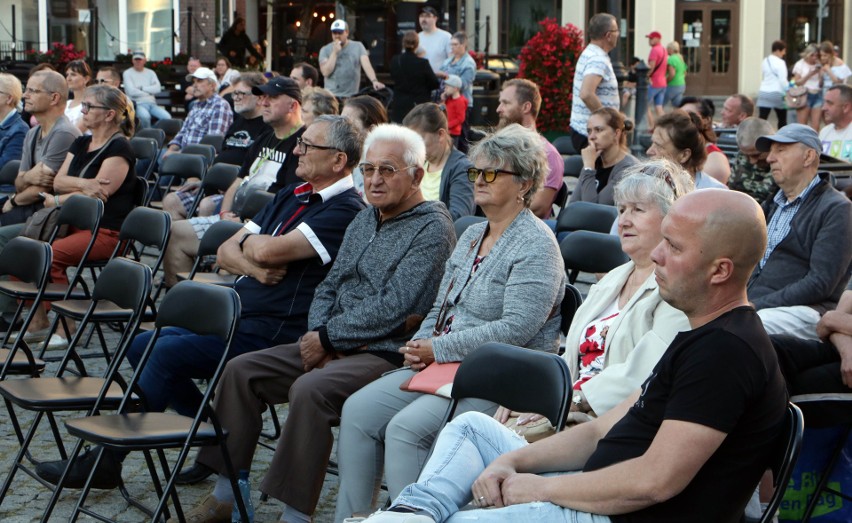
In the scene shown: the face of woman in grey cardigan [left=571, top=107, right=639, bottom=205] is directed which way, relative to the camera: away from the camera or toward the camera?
toward the camera

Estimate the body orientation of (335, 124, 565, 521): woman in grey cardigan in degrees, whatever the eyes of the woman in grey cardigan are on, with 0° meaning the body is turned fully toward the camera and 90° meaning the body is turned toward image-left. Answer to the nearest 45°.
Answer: approximately 45°

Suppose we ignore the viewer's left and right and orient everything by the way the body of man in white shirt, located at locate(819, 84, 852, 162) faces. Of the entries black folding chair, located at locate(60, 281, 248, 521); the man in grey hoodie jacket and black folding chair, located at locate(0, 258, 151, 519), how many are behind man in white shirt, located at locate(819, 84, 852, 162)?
0

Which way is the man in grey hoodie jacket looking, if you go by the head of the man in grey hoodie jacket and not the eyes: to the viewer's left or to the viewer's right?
to the viewer's left

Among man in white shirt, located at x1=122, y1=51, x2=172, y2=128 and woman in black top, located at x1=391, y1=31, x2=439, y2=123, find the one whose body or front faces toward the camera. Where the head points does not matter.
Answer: the man in white shirt

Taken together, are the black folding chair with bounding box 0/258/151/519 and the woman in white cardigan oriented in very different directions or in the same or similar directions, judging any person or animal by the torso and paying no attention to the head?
same or similar directions

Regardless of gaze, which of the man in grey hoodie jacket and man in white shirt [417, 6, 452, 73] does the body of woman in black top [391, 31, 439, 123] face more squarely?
the man in white shirt

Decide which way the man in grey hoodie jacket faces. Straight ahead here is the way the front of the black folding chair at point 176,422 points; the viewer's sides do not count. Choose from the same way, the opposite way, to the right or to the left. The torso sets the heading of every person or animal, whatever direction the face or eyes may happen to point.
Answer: the same way

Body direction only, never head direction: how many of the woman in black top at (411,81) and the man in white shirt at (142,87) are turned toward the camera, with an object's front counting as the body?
1

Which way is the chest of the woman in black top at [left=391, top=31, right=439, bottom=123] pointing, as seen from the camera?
away from the camera

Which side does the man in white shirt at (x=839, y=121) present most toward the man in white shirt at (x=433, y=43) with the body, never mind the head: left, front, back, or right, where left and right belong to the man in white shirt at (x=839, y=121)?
right

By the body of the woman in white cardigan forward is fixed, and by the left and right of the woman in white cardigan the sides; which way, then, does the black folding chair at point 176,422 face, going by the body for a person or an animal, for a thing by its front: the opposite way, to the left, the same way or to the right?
the same way

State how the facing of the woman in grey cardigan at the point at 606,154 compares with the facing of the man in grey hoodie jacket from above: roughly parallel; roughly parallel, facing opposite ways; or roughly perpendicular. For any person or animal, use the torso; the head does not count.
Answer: roughly parallel

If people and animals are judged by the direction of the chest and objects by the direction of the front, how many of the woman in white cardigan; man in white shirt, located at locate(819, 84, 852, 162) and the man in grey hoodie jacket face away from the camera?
0

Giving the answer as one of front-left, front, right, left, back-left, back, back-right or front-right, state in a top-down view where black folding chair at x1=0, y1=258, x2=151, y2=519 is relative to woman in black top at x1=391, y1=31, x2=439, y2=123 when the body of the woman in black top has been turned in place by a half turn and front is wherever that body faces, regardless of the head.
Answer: front

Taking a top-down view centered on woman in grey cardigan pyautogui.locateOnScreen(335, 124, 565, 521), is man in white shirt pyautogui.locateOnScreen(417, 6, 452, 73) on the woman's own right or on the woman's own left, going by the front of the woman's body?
on the woman's own right

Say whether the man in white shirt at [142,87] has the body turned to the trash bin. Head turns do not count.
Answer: no

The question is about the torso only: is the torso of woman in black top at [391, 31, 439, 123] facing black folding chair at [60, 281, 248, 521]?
no

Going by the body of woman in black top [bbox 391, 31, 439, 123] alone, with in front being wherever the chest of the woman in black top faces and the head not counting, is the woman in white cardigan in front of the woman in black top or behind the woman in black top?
behind

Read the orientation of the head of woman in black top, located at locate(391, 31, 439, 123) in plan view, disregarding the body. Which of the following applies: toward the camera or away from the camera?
away from the camera
